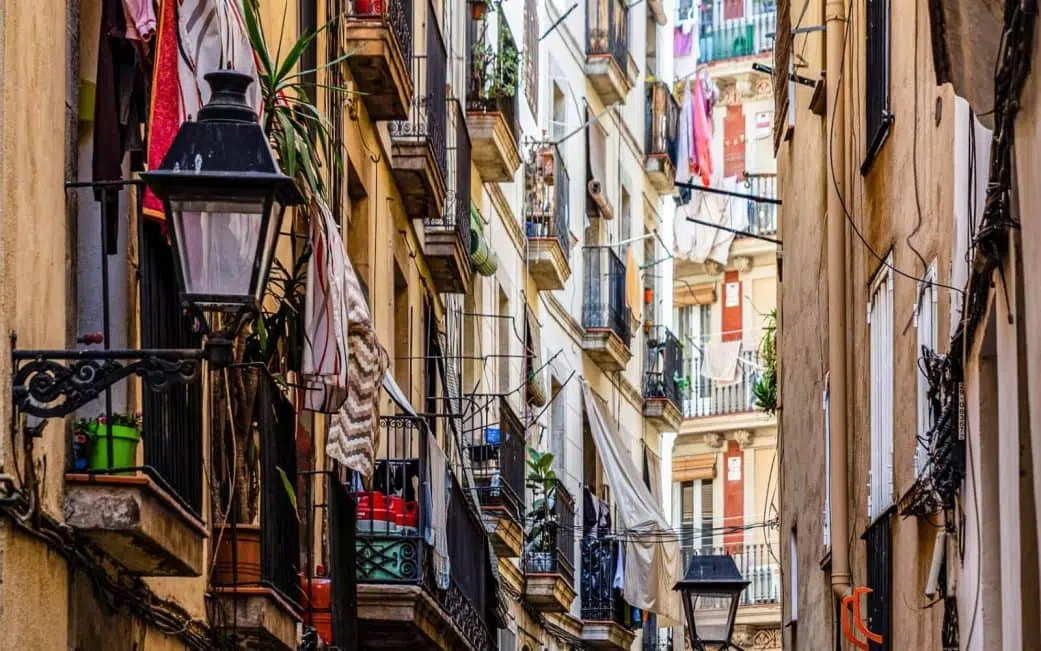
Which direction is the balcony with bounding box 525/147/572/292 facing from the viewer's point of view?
to the viewer's right

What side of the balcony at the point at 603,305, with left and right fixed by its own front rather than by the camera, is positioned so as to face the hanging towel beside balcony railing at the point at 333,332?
right

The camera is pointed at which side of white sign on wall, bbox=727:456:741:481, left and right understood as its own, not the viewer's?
front

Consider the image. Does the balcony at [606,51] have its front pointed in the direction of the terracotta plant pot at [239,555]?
no

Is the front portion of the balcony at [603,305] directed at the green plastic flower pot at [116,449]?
no

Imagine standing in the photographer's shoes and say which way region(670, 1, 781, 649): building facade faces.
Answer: facing the viewer

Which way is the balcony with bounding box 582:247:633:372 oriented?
to the viewer's right

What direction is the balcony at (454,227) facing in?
to the viewer's right

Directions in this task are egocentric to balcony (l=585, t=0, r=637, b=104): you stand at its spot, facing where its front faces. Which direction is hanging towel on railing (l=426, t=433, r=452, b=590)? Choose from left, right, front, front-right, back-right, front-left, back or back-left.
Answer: right

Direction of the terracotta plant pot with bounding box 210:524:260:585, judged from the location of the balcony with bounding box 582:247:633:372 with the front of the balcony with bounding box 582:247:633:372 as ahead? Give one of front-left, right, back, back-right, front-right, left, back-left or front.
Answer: right

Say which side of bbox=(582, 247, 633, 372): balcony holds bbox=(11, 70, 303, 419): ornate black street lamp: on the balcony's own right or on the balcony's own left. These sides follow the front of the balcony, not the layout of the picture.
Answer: on the balcony's own right

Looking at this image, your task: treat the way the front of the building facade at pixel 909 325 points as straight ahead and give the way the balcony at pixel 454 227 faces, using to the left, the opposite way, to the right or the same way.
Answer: the opposite way

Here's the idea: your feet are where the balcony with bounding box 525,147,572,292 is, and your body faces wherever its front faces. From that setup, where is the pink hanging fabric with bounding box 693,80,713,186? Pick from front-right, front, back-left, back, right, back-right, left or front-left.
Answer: front-left

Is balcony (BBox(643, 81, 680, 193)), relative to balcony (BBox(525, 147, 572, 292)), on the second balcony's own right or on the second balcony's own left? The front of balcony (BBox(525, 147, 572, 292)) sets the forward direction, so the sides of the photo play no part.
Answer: on the second balcony's own left

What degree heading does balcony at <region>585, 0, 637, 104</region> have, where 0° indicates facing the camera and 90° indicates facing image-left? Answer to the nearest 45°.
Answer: approximately 270°

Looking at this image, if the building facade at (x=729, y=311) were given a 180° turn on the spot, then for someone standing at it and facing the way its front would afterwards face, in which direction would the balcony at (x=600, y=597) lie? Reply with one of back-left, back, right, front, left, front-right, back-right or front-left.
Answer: back

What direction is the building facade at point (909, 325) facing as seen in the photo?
to the viewer's left

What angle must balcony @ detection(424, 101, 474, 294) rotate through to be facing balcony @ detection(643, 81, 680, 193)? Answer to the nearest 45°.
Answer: approximately 90° to its left
